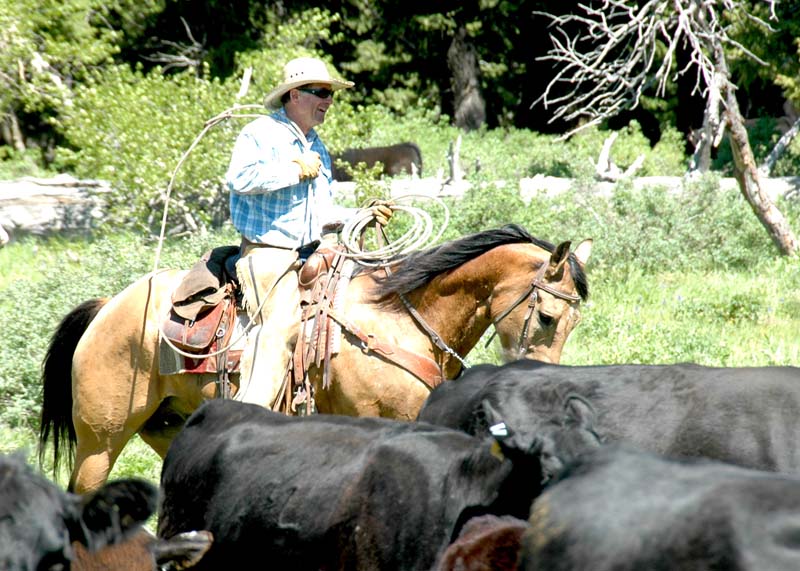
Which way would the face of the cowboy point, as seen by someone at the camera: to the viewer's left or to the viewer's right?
to the viewer's right

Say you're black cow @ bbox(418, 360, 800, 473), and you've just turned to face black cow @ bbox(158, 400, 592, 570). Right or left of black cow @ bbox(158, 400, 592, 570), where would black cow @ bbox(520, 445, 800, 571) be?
left

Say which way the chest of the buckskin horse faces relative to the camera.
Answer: to the viewer's right

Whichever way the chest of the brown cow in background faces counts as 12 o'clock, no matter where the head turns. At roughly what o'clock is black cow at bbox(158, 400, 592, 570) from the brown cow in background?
The black cow is roughly at 9 o'clock from the brown cow in background.

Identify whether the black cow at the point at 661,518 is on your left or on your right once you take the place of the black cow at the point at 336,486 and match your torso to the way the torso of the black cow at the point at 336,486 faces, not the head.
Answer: on your right

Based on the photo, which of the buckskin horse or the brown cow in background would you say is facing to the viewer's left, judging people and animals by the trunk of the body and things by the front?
the brown cow in background

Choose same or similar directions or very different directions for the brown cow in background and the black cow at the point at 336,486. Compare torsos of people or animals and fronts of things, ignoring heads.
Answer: very different directions

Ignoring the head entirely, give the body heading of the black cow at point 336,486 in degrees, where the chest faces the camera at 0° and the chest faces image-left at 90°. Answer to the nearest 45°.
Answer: approximately 270°
